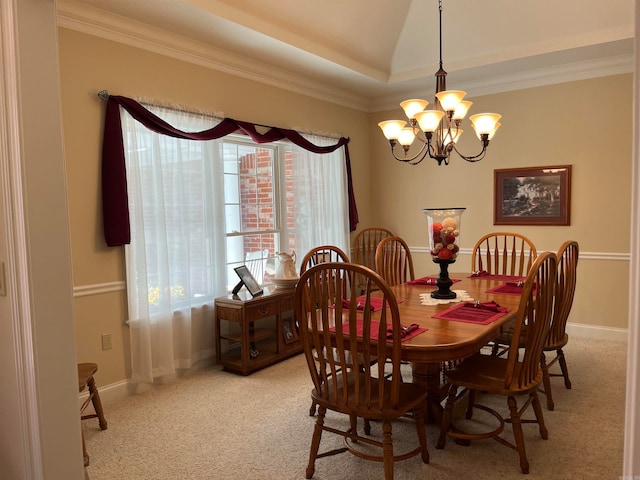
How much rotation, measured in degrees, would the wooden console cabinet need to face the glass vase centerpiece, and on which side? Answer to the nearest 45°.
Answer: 0° — it already faces it

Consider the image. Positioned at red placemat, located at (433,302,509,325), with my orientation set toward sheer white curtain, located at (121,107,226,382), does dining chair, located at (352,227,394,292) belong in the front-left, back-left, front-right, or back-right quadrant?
front-right

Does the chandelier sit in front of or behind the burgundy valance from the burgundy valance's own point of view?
in front

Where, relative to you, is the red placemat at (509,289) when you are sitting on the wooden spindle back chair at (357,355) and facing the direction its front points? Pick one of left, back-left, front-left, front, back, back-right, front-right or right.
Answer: front

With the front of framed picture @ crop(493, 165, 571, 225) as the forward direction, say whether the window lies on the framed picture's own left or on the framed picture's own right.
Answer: on the framed picture's own right

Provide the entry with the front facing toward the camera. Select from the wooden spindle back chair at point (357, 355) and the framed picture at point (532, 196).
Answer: the framed picture

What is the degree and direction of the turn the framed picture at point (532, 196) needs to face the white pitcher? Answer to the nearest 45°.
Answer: approximately 45° to its right

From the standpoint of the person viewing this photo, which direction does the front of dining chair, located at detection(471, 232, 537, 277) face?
facing the viewer

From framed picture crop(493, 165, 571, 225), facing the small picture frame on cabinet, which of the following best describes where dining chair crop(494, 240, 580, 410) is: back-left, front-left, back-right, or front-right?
front-left

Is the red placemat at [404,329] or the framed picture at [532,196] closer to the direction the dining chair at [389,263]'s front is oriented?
the red placemat

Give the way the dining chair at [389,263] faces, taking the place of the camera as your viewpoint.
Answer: facing the viewer and to the right of the viewer

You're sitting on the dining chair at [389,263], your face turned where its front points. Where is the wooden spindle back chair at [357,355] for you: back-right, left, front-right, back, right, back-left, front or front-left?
front-right

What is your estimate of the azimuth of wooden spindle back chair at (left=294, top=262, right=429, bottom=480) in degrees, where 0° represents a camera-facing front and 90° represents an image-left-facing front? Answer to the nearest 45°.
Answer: approximately 225°

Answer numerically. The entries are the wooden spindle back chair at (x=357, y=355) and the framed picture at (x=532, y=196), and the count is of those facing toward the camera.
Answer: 1

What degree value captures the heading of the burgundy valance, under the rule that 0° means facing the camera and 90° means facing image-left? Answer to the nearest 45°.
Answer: approximately 315°

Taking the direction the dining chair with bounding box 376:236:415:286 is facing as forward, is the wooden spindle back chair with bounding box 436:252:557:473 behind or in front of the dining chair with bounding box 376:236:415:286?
in front

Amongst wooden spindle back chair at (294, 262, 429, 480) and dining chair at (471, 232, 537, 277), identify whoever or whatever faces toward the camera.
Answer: the dining chair
